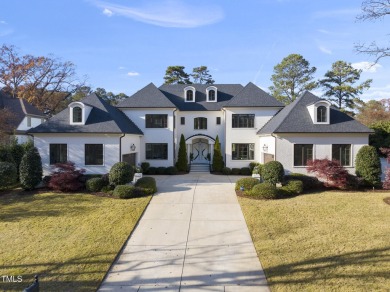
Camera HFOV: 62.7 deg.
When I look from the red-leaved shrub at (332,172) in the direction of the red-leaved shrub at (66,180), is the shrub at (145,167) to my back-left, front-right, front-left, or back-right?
front-right

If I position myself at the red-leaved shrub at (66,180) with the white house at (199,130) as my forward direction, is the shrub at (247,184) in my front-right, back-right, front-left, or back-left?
front-right

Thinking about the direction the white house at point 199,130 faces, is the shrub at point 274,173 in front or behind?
in front

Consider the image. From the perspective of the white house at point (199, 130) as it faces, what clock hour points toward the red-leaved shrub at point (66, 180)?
The red-leaved shrub is roughly at 2 o'clock from the white house.

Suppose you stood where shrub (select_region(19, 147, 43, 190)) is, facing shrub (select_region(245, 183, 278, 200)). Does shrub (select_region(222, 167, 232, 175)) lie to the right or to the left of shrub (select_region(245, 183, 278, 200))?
left

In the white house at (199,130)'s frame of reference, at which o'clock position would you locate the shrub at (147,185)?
The shrub is roughly at 1 o'clock from the white house.

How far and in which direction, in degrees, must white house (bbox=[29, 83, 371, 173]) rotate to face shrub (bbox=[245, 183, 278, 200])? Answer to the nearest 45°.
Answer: approximately 45° to its left

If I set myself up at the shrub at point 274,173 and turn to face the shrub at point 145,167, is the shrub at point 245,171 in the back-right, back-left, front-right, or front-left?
front-right

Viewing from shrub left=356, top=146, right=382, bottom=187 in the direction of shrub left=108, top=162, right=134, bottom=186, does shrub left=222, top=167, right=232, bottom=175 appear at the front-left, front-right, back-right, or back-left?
front-right

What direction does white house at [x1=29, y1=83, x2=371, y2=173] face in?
toward the camera

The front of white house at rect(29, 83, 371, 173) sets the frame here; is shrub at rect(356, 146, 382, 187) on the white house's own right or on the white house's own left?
on the white house's own left
